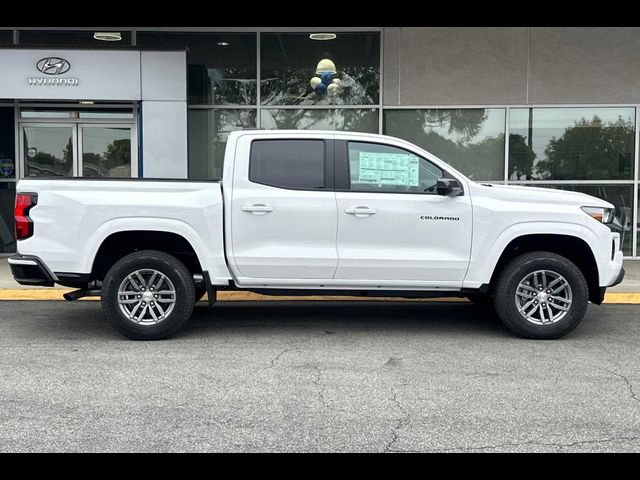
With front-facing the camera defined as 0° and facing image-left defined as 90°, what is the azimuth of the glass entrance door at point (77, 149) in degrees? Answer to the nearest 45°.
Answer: approximately 0°

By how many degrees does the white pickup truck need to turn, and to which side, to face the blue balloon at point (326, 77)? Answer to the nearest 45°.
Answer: approximately 90° to its left

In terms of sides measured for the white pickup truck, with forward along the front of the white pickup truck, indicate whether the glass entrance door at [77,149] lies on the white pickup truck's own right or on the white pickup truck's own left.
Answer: on the white pickup truck's own left

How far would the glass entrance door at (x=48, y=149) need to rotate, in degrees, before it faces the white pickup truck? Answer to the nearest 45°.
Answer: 0° — it already faces it

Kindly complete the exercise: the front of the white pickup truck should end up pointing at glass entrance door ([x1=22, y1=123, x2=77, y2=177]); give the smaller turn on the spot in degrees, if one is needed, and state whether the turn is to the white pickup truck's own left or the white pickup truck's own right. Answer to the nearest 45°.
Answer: approximately 135° to the white pickup truck's own left

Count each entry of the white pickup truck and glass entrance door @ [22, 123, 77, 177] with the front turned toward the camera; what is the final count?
1

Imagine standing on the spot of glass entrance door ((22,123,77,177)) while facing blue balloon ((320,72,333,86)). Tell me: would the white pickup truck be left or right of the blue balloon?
right

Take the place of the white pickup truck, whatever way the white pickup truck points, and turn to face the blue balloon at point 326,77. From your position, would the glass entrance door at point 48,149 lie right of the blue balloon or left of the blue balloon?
left

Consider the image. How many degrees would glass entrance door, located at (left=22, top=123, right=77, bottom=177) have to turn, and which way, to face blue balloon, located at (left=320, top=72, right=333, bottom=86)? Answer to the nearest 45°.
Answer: approximately 90° to its left

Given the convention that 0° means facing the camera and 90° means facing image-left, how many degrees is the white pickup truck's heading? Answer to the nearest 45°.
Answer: approximately 270°

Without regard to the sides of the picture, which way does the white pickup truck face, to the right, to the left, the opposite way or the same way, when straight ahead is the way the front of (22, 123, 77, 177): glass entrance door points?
to the left

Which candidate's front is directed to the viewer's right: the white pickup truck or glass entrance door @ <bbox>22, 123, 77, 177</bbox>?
the white pickup truck

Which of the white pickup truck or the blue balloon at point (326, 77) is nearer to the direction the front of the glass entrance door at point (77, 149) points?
the white pickup truck

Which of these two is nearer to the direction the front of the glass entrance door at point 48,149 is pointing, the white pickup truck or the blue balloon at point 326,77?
the white pickup truck
